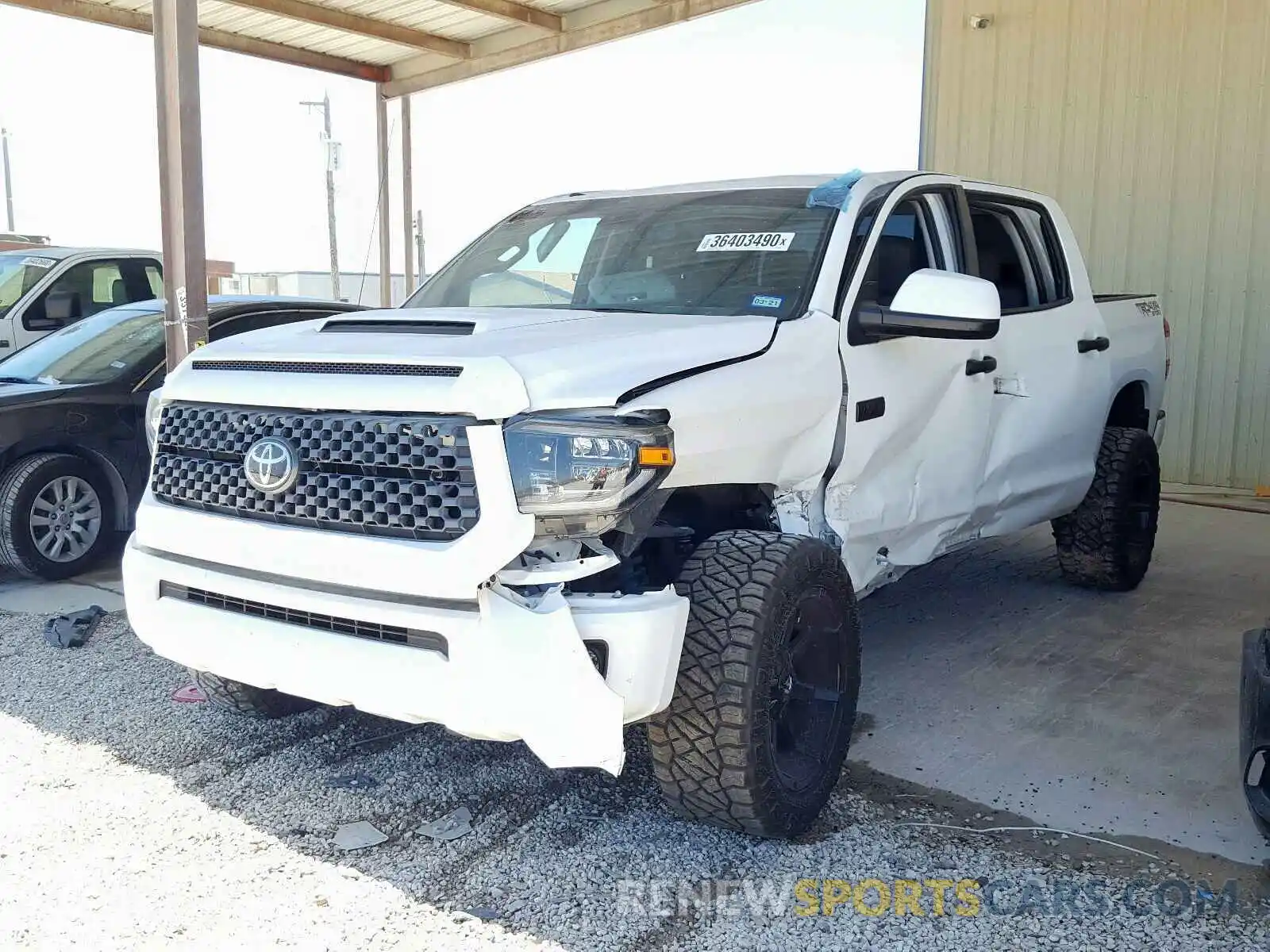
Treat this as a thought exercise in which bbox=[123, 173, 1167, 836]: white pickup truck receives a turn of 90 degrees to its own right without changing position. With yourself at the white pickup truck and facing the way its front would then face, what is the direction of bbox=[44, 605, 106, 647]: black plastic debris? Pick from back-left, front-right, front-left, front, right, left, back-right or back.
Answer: front

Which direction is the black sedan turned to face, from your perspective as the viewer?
facing the viewer and to the left of the viewer

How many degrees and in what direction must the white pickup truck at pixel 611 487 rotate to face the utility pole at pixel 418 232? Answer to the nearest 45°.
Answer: approximately 135° to its right

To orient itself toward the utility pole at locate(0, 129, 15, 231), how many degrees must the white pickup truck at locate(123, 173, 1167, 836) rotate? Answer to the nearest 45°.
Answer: approximately 90° to its right

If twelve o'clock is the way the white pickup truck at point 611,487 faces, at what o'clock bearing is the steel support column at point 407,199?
The steel support column is roughly at 4 o'clock from the white pickup truck.

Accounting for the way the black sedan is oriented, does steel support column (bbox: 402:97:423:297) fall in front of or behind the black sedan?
behind

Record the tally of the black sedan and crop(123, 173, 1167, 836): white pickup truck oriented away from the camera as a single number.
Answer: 0

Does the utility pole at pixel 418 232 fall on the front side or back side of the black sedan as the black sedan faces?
on the back side
